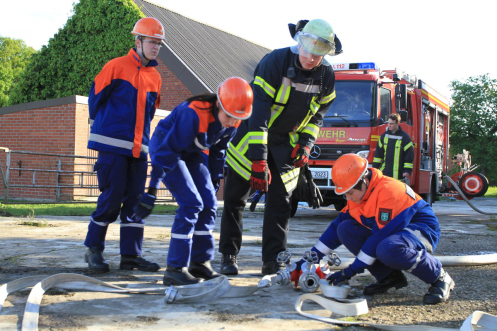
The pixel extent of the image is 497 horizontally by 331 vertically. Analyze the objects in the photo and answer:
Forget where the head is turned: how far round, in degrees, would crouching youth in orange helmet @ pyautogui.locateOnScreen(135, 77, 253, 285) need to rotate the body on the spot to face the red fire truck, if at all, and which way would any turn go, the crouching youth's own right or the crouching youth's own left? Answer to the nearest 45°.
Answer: approximately 90° to the crouching youth's own left

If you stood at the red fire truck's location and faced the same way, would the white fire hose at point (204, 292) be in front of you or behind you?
in front

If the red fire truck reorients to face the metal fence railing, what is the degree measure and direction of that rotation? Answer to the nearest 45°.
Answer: approximately 45° to its right

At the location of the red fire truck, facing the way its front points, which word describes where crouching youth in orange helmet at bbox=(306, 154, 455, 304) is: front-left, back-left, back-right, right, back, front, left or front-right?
front-left

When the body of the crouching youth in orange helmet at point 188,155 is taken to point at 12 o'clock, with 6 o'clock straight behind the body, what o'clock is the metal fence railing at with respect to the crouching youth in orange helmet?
The metal fence railing is roughly at 7 o'clock from the crouching youth in orange helmet.

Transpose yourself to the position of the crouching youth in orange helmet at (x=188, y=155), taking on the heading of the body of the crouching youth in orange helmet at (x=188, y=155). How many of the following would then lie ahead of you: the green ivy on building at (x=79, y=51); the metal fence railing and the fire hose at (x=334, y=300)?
1

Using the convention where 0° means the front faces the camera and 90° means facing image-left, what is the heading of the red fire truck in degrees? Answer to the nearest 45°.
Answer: approximately 45°

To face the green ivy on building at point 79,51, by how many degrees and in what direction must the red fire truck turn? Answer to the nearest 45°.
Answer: approximately 90° to its right

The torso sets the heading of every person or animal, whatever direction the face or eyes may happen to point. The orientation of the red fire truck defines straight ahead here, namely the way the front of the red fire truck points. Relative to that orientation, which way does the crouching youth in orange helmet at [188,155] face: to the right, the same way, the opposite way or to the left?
to the left

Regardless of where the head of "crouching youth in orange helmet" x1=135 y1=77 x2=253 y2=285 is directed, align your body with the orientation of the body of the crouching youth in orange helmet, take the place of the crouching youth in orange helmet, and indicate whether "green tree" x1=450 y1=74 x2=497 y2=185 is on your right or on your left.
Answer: on your left
